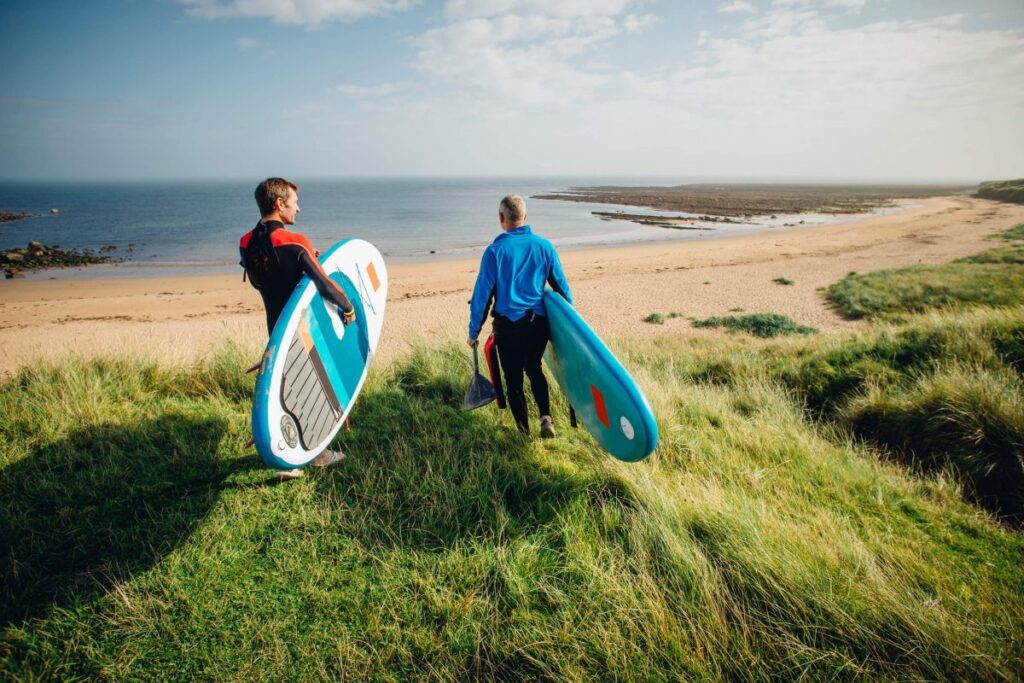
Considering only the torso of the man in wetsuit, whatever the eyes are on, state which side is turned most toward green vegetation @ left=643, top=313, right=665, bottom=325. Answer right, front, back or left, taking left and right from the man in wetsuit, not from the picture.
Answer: front

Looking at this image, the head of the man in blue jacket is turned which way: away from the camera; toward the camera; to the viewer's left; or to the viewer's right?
away from the camera

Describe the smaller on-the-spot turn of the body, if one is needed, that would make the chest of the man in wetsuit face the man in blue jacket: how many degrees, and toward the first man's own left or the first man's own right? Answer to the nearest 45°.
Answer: approximately 45° to the first man's own right

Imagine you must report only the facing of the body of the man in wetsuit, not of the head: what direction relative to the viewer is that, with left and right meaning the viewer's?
facing away from the viewer and to the right of the viewer

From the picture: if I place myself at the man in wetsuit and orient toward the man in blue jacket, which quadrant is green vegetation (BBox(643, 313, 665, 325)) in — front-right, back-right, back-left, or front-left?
front-left

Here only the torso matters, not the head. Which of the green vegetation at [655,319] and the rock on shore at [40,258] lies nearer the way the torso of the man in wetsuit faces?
the green vegetation

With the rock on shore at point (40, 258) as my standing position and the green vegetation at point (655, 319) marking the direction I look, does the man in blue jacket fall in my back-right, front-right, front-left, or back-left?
front-right

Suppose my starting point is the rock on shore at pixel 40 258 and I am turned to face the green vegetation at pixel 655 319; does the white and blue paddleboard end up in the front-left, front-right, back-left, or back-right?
front-right

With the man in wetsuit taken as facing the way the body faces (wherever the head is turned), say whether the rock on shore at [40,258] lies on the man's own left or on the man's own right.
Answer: on the man's own left
